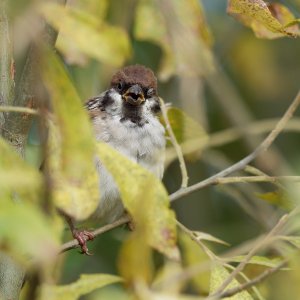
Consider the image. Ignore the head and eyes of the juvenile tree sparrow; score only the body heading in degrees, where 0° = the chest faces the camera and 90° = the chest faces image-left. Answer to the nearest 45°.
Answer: approximately 0°
